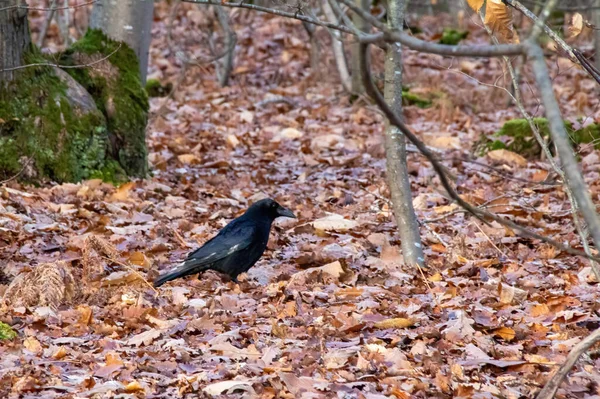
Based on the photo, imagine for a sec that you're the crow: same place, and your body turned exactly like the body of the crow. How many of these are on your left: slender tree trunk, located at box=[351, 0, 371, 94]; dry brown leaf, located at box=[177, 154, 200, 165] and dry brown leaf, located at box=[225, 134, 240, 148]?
3

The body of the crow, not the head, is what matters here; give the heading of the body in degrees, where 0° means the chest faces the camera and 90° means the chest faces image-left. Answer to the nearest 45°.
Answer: approximately 270°

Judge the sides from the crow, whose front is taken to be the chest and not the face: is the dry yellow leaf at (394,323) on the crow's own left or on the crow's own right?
on the crow's own right

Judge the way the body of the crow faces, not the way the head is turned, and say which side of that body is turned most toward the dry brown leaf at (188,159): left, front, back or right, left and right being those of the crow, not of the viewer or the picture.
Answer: left

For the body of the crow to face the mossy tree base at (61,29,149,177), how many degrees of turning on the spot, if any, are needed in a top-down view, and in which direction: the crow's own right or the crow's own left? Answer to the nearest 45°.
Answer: approximately 90° to the crow's own left

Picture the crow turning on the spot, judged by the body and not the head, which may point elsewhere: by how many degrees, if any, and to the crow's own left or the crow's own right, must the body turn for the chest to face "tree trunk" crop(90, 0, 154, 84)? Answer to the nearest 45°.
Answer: approximately 90° to the crow's own left

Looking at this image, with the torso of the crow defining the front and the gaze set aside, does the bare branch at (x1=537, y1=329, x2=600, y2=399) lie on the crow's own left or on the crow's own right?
on the crow's own right

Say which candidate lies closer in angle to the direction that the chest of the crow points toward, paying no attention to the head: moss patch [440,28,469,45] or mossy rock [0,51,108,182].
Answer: the moss patch

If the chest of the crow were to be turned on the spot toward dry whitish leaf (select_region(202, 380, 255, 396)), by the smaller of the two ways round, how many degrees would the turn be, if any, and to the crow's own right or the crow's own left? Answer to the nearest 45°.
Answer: approximately 90° to the crow's own right

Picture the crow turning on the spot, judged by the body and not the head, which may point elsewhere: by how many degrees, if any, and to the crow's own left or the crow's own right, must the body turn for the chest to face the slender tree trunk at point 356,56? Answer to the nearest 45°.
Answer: approximately 90° to the crow's own left

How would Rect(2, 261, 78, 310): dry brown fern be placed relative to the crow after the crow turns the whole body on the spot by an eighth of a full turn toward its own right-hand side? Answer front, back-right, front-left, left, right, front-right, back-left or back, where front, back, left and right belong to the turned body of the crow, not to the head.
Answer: right

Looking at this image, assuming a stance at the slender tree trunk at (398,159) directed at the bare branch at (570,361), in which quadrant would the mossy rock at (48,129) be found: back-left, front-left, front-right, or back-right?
back-right

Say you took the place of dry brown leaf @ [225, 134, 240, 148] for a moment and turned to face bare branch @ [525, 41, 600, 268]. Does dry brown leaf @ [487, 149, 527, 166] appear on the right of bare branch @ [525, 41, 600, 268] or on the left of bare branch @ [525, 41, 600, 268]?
left
